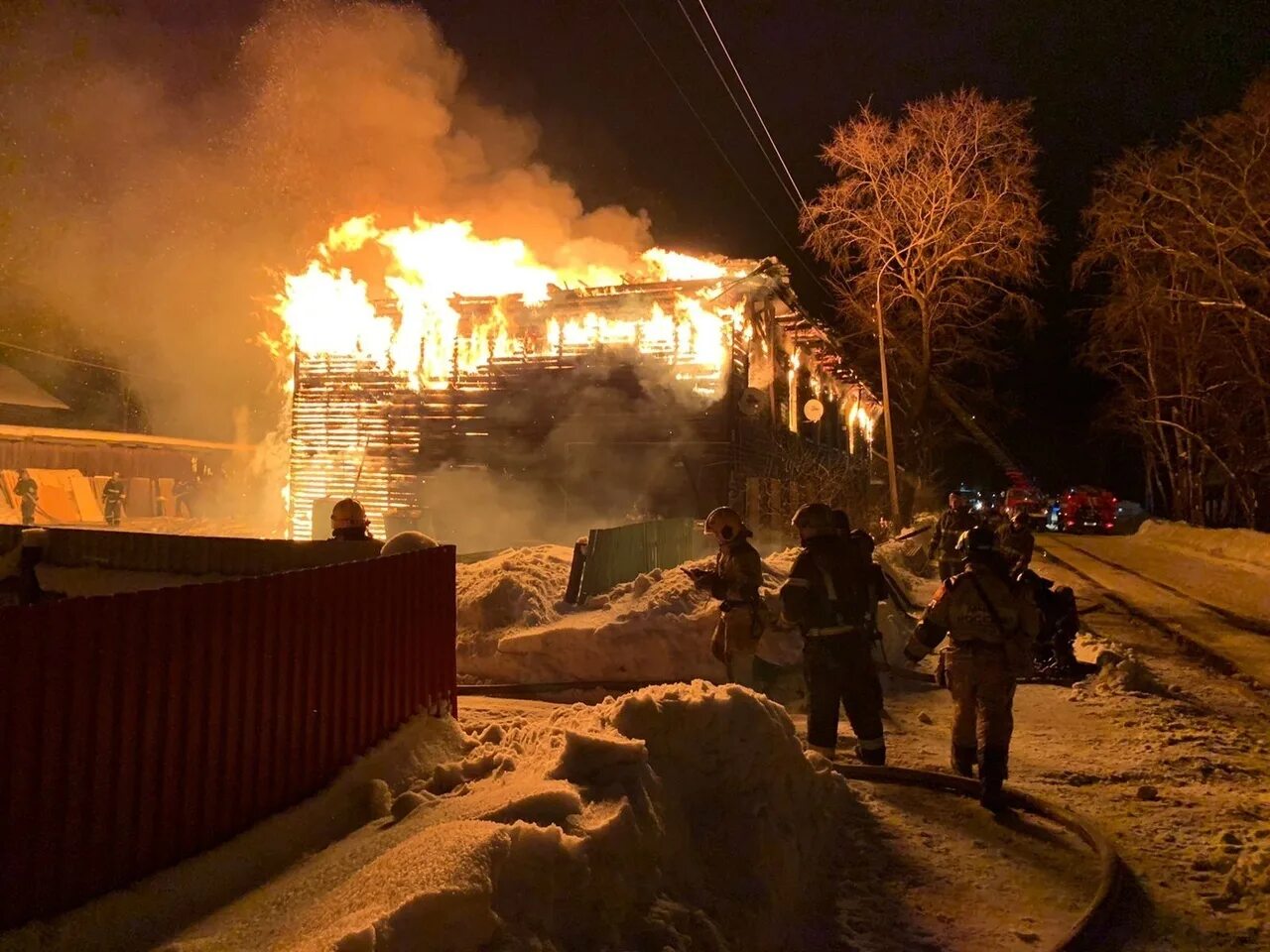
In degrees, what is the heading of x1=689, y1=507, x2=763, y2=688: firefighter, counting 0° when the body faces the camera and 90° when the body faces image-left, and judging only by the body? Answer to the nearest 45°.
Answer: approximately 90°

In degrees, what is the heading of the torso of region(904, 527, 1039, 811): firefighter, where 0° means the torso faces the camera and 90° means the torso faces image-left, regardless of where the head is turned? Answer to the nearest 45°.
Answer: approximately 180°

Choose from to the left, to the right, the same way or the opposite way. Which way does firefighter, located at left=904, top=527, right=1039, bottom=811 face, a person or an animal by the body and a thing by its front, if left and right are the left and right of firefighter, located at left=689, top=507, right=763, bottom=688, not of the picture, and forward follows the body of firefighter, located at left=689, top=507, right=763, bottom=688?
to the right

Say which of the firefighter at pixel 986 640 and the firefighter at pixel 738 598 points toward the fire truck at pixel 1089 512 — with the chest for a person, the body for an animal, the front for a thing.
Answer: the firefighter at pixel 986 640

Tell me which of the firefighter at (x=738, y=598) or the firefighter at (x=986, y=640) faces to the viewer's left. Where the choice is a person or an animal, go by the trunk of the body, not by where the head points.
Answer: the firefighter at (x=738, y=598)

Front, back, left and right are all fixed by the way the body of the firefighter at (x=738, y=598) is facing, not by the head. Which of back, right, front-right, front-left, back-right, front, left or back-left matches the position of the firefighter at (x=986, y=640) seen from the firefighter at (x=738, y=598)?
back-left

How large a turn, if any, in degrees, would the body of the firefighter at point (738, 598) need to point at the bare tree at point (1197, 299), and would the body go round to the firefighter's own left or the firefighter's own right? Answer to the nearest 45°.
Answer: approximately 135° to the firefighter's own right

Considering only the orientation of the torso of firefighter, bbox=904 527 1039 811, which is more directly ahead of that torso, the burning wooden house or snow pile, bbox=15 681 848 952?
the burning wooden house

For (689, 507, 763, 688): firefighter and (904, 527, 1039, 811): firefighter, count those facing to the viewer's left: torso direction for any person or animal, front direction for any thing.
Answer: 1

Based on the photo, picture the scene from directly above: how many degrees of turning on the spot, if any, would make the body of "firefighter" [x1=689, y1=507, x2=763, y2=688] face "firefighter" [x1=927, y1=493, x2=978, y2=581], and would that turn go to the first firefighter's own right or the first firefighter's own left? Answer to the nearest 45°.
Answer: approximately 135° to the first firefighter's own right

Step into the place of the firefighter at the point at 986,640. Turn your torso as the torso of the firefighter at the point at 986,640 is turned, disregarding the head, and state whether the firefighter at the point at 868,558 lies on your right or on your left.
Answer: on your left
